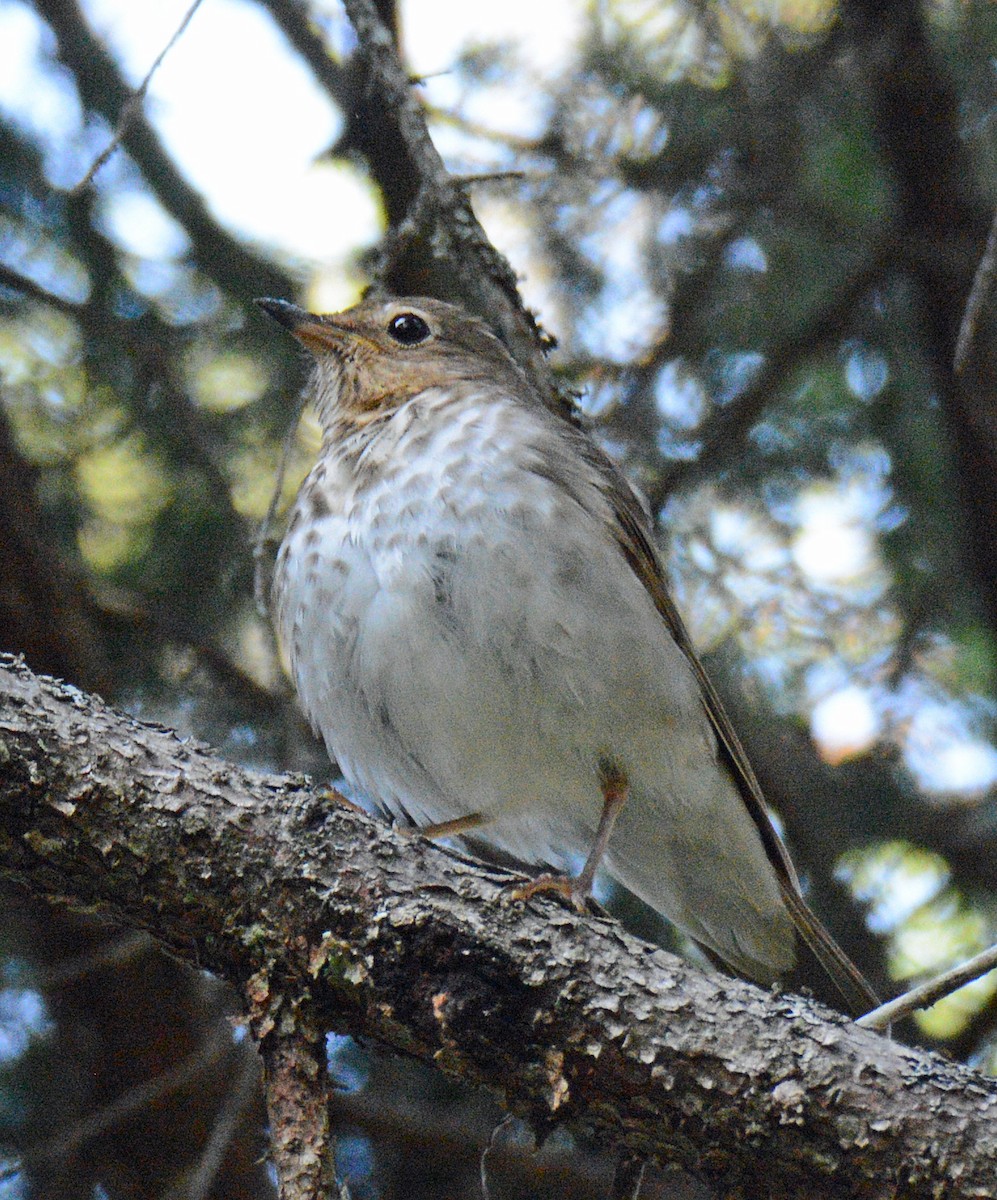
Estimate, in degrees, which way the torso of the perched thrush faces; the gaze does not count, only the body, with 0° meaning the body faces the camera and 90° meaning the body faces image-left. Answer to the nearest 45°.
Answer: approximately 45°

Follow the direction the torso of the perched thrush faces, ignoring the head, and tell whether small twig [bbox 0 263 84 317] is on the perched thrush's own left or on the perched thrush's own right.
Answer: on the perched thrush's own right
